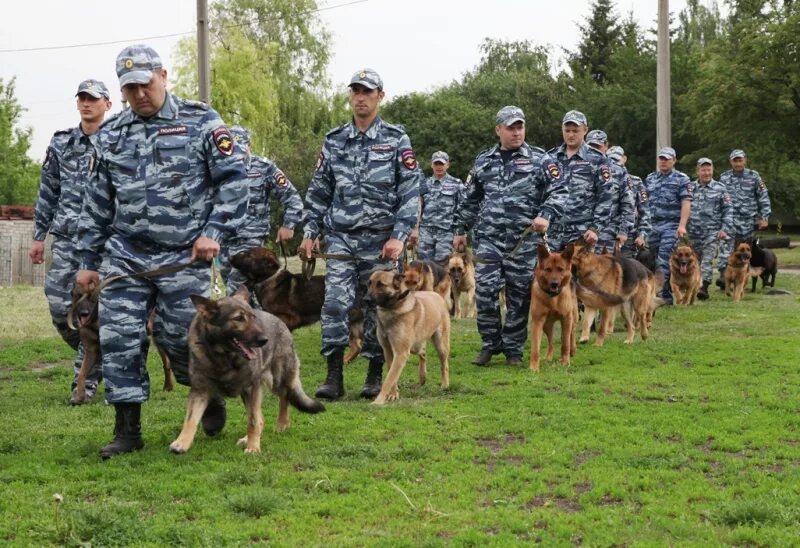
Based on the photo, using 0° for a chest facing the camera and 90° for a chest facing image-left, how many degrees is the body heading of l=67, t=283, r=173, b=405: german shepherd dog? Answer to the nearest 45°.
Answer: approximately 45°

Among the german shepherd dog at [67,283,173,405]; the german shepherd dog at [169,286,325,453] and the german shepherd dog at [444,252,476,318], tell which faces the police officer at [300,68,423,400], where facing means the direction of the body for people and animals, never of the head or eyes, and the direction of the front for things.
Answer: the german shepherd dog at [444,252,476,318]

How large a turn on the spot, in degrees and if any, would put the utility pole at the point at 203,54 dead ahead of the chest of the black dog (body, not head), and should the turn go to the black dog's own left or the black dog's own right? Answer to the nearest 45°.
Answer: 0° — it already faces it

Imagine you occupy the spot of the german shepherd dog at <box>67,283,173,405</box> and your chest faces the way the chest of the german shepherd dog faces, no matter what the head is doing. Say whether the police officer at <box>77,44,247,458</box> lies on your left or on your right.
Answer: on your left

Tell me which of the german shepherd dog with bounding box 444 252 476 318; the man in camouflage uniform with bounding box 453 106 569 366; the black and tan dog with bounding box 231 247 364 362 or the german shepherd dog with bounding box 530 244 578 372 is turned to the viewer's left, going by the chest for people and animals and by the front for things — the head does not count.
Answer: the black and tan dog

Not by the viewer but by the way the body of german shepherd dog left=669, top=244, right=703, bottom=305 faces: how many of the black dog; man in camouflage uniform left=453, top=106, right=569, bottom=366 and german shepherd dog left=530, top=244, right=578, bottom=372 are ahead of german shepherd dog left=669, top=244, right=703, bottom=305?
2

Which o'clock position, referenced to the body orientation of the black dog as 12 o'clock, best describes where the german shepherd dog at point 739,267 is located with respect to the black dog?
The german shepherd dog is roughly at 11 o'clock from the black dog.

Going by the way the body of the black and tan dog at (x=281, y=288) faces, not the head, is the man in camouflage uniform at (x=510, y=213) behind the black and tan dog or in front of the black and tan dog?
behind

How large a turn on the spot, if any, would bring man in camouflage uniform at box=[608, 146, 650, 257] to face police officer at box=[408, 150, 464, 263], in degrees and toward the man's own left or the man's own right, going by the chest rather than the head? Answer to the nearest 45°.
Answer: approximately 45° to the man's own right

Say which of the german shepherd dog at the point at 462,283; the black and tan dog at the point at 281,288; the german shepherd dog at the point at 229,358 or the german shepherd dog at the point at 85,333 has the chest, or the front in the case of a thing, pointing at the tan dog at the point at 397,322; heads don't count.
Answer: the german shepherd dog at the point at 462,283
